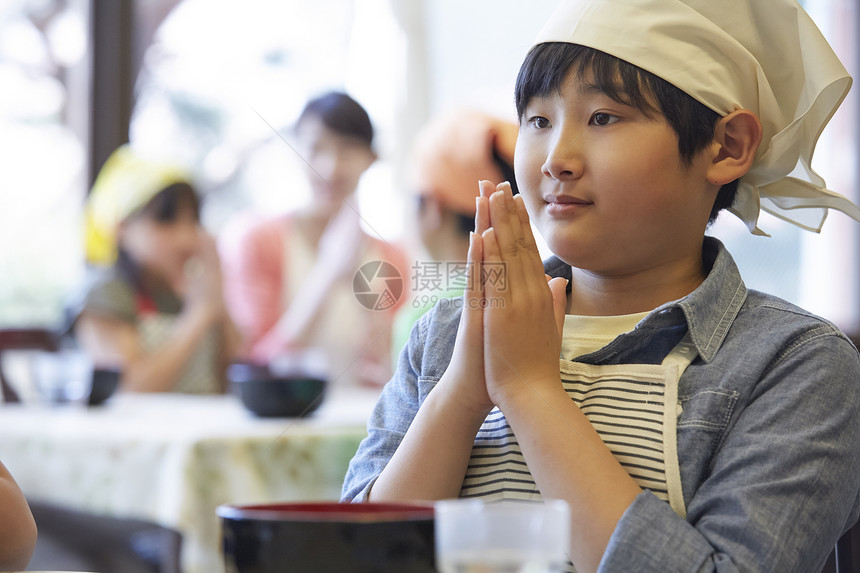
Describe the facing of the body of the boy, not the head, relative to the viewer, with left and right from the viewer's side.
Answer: facing the viewer and to the left of the viewer

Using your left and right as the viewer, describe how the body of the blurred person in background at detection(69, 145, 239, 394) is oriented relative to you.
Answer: facing the viewer and to the right of the viewer

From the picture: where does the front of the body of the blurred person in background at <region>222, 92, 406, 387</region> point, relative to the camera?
toward the camera

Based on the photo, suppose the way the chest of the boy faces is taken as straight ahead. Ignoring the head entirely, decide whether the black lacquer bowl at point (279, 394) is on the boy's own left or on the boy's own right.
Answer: on the boy's own right

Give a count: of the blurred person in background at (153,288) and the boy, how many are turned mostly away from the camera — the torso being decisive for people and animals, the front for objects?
0

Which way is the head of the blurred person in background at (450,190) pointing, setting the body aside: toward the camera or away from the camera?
toward the camera

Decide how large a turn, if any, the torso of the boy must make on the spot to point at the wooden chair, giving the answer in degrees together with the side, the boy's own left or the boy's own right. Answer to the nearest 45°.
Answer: approximately 90° to the boy's own right

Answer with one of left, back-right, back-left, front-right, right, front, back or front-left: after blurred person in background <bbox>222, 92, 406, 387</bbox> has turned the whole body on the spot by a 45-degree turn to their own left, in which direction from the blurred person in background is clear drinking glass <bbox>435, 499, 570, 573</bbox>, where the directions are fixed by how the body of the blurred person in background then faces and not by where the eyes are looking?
front-right

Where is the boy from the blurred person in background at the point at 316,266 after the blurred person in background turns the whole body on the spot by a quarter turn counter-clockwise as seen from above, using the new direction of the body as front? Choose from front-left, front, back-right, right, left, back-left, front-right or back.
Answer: right

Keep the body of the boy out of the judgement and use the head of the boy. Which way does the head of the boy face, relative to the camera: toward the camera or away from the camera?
toward the camera
